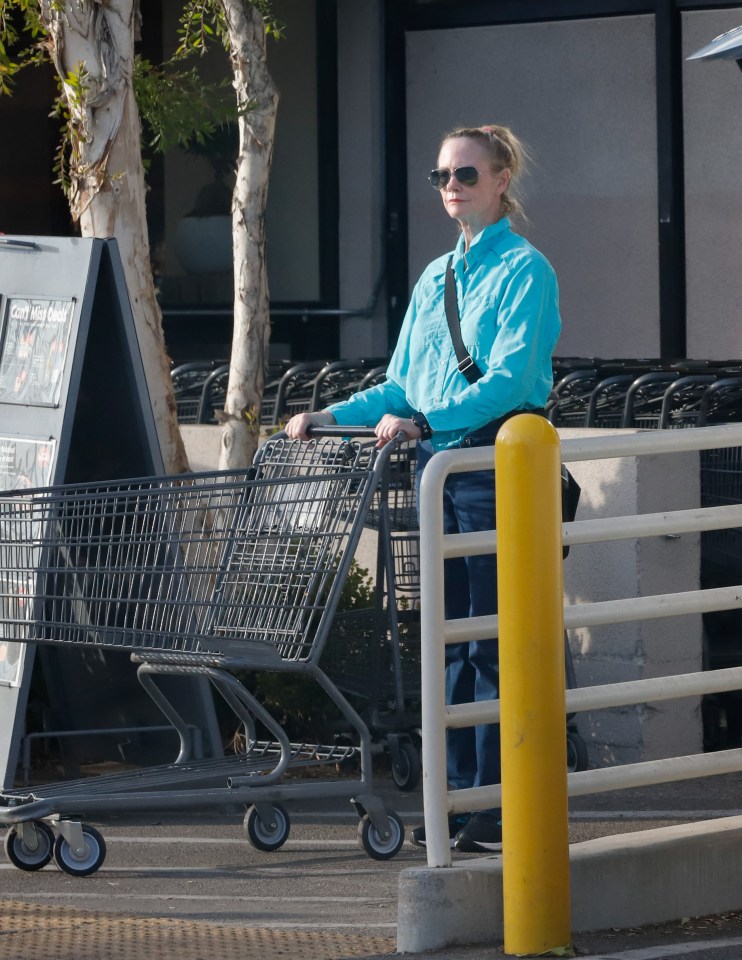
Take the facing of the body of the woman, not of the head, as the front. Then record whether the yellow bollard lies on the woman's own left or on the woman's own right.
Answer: on the woman's own left

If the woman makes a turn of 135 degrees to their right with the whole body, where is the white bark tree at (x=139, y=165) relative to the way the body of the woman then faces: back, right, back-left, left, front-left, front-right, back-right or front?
front-left

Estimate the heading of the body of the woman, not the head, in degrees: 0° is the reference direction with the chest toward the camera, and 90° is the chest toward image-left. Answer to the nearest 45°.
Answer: approximately 45°

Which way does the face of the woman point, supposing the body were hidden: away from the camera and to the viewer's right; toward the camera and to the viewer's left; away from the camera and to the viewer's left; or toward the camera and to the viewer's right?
toward the camera and to the viewer's left

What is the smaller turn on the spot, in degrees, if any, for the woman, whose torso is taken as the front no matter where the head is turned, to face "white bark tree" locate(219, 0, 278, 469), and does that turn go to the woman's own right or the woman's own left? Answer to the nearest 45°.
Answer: approximately 135° to the woman's own right

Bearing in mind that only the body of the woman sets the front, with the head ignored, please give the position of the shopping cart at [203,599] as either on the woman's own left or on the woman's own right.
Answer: on the woman's own right

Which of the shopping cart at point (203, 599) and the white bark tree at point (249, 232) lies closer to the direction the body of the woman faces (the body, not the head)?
the shopping cart
